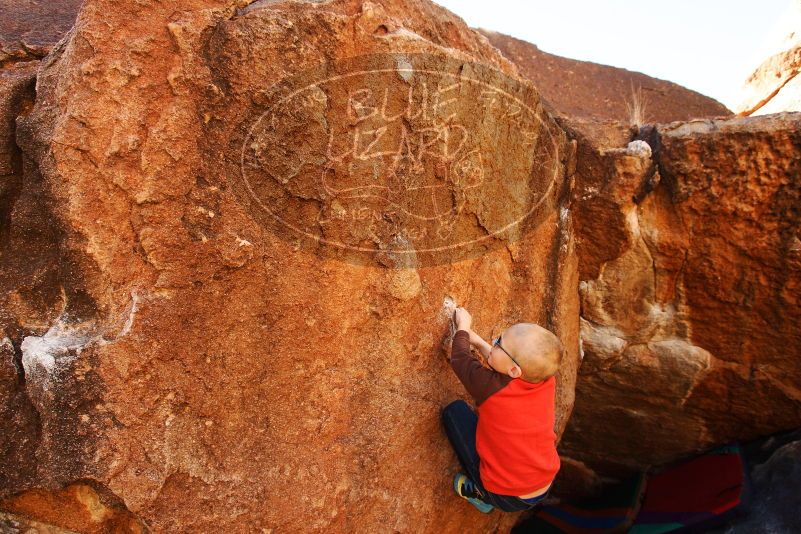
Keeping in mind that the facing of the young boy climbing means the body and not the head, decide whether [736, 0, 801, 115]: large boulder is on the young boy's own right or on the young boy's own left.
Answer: on the young boy's own right

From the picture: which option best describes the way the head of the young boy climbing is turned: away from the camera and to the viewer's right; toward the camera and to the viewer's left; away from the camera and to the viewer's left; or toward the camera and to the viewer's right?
away from the camera and to the viewer's left

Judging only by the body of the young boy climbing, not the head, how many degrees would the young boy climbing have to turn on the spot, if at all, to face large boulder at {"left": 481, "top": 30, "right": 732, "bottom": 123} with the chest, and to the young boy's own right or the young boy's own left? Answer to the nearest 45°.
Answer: approximately 45° to the young boy's own right

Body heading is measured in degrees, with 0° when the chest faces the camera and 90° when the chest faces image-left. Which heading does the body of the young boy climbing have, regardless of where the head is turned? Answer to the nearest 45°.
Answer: approximately 135°

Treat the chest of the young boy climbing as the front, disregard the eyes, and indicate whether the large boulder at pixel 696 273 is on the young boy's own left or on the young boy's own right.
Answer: on the young boy's own right

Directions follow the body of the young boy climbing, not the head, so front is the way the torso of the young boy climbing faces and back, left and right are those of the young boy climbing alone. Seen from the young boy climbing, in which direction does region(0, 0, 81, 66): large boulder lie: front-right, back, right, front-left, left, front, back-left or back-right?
front-left
